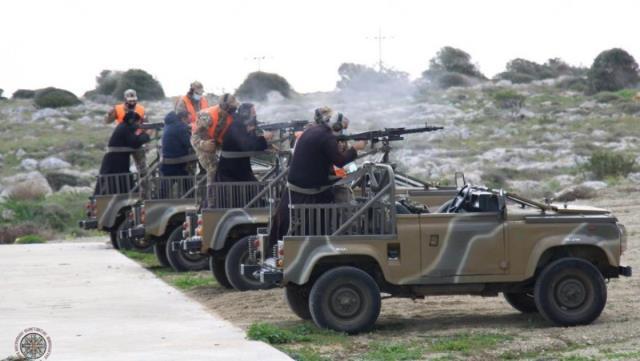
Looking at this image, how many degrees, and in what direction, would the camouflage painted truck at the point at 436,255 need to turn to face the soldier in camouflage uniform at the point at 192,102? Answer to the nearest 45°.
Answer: approximately 135° to its left

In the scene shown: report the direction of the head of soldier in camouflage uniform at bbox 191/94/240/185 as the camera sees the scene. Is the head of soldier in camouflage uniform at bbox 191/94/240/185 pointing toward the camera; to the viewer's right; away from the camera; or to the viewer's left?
to the viewer's right

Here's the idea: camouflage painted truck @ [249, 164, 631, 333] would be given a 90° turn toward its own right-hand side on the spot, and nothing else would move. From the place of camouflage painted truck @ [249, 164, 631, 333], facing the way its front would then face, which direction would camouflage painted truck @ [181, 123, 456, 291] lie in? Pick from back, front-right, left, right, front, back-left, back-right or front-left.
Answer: back-right

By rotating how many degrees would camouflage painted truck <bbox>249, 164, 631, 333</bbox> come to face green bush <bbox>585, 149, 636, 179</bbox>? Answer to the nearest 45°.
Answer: approximately 90° to its left

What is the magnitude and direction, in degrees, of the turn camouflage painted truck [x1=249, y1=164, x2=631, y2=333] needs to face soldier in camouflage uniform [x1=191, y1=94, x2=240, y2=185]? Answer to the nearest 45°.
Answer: approximately 135° to its left

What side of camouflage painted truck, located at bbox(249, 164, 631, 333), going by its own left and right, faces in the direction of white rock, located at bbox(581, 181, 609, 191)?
left

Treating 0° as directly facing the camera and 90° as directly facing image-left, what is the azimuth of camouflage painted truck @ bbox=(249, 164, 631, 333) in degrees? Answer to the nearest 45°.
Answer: approximately 270°
